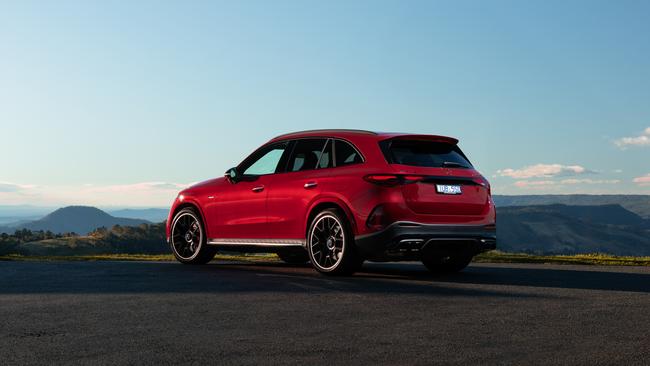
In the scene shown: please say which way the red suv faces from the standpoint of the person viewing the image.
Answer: facing away from the viewer and to the left of the viewer
